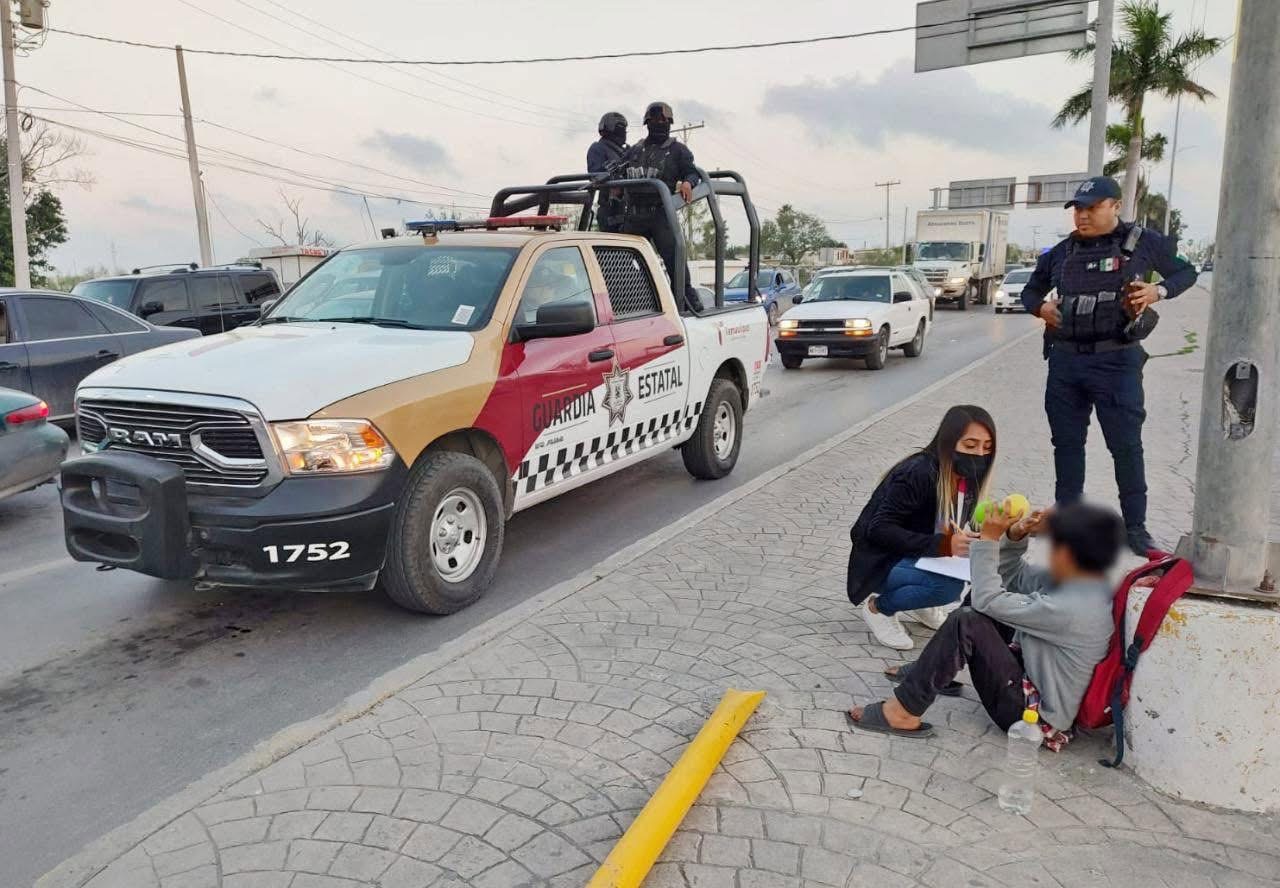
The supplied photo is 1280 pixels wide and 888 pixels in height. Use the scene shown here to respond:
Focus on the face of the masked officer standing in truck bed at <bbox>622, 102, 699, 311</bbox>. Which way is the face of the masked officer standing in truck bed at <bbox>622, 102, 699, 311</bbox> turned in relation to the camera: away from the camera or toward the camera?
toward the camera

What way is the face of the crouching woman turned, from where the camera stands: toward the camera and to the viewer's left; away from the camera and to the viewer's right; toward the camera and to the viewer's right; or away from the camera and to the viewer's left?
toward the camera and to the viewer's right

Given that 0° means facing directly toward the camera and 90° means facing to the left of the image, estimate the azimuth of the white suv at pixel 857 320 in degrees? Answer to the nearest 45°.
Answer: approximately 45°

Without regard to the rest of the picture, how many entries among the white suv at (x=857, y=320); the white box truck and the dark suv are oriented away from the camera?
0

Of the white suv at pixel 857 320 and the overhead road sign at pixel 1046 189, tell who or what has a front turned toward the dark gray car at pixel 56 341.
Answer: the white suv

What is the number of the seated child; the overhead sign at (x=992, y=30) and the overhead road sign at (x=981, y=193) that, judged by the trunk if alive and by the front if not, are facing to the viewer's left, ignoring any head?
1

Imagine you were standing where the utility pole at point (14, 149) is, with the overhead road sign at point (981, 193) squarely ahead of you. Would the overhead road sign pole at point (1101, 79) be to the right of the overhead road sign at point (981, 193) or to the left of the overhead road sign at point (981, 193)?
right

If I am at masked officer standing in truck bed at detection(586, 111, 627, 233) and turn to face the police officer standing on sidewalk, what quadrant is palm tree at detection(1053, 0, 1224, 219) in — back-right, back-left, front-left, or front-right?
back-left

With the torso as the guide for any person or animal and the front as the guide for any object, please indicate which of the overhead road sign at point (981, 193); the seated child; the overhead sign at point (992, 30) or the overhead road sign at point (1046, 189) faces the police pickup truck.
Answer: the seated child

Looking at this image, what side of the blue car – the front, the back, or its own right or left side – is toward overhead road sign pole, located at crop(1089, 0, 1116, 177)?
left

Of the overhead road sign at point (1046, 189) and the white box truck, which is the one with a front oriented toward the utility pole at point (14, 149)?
the white box truck

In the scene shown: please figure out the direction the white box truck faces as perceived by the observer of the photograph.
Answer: facing the viewer and to the left of the viewer

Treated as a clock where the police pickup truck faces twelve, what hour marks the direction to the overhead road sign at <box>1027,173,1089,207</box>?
The overhead road sign is roughly at 6 o'clock from the police pickup truck.

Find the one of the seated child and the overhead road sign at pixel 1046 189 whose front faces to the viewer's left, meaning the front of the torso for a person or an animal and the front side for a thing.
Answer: the seated child

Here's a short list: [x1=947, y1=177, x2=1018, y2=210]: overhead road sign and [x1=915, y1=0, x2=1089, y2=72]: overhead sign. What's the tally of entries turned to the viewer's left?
0

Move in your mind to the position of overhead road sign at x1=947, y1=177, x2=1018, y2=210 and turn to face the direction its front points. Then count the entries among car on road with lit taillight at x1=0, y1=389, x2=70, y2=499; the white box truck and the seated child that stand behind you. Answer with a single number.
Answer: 3
